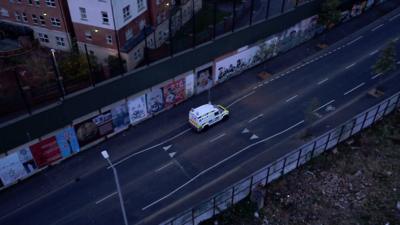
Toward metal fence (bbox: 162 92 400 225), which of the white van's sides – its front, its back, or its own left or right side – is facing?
right

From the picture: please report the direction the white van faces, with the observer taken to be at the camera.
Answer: facing away from the viewer and to the right of the viewer

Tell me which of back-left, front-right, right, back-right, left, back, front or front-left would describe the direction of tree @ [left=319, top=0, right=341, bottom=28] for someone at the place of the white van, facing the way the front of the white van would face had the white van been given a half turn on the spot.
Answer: back
